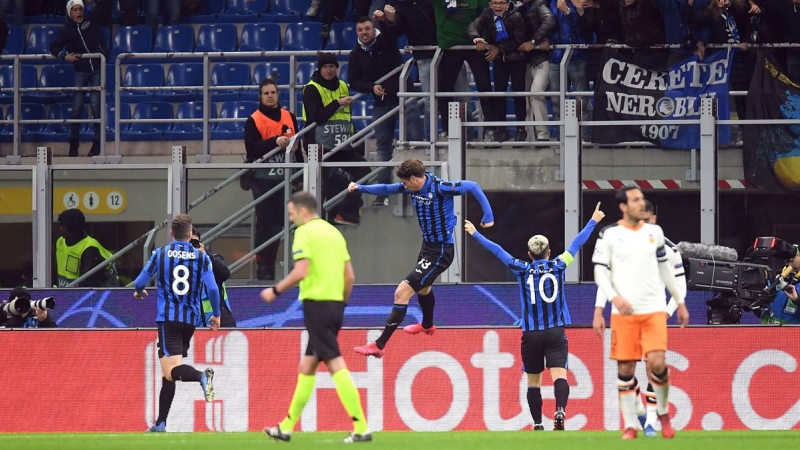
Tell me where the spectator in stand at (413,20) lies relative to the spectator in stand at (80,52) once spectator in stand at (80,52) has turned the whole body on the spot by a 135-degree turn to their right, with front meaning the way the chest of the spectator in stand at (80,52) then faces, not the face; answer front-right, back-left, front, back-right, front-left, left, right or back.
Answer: back

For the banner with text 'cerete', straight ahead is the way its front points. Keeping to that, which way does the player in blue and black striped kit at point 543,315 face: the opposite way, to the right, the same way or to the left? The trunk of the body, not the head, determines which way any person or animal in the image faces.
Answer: the opposite way

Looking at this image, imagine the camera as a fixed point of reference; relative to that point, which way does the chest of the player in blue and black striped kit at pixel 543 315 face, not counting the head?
away from the camera

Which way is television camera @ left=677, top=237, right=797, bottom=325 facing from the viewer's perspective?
to the viewer's left

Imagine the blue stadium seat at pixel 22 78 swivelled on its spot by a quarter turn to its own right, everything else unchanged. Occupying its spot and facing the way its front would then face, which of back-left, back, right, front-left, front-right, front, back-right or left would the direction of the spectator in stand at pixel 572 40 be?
back-left

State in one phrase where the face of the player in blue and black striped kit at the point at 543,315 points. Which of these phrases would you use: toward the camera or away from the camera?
away from the camera

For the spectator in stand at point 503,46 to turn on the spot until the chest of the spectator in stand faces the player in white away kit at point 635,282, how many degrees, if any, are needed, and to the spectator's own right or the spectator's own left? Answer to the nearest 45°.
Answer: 0° — they already face them

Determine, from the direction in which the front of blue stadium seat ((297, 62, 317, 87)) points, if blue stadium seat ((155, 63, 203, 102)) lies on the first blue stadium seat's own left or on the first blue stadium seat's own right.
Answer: on the first blue stadium seat's own right

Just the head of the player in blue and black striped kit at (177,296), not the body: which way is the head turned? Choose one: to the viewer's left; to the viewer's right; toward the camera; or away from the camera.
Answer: away from the camera

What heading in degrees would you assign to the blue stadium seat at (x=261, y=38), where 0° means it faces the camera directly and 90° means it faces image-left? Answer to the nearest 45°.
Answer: approximately 0°
